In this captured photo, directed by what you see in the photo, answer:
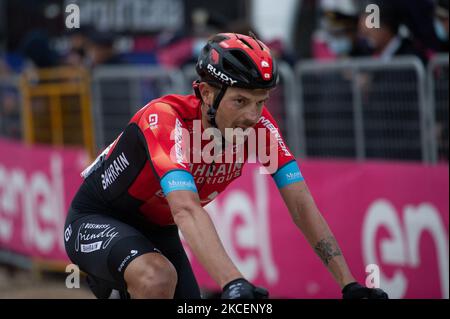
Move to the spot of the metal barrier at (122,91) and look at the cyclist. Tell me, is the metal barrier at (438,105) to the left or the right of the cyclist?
left

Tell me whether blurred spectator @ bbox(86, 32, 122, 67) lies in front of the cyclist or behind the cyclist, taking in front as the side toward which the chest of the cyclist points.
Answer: behind

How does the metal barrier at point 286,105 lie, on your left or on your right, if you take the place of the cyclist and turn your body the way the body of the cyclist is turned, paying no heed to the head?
on your left

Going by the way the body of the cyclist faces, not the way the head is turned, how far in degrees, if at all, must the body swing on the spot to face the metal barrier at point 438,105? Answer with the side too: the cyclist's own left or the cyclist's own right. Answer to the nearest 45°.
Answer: approximately 90° to the cyclist's own left
